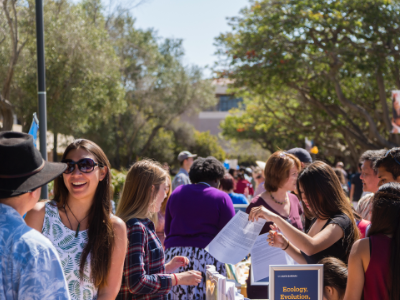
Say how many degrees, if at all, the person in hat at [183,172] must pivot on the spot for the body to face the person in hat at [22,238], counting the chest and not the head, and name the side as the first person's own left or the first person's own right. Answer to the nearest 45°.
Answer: approximately 90° to the first person's own right

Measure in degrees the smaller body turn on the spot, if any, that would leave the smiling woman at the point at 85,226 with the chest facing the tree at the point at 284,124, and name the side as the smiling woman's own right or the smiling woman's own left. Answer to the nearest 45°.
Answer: approximately 180°

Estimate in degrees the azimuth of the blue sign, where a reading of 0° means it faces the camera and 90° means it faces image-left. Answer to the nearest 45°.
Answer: approximately 0°

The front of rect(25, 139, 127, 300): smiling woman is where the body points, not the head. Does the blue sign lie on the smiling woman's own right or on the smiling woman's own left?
on the smiling woman's own left

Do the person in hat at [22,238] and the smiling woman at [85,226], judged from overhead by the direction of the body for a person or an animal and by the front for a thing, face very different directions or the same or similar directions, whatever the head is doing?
very different directions

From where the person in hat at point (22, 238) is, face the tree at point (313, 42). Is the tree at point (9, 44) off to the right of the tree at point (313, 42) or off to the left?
left

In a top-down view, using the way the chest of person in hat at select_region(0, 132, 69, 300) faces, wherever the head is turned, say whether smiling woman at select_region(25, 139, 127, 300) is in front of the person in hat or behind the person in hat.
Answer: in front

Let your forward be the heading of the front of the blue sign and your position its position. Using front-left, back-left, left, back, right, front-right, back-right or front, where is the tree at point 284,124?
back

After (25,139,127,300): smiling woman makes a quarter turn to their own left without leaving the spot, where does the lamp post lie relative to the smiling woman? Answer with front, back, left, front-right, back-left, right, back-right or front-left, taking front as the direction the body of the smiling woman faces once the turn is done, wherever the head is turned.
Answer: back-left

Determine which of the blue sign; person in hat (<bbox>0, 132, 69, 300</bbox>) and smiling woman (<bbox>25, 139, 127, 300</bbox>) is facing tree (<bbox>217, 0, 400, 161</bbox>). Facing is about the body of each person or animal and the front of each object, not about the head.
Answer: the person in hat

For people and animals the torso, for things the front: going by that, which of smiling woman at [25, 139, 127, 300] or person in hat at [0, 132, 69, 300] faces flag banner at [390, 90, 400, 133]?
the person in hat

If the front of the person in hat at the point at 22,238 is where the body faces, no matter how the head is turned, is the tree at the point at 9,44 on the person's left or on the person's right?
on the person's left

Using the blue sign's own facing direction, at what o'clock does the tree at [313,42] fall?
The tree is roughly at 6 o'clock from the blue sign.
